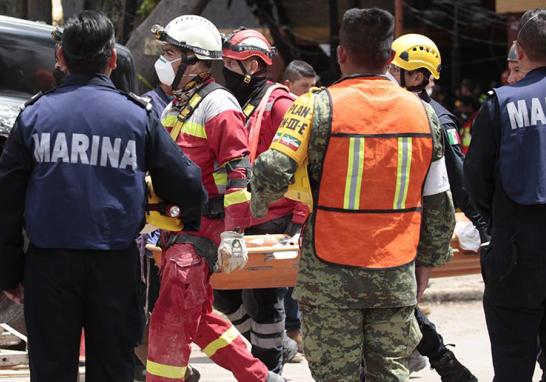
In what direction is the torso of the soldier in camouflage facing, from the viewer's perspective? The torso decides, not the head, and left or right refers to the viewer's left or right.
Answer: facing away from the viewer

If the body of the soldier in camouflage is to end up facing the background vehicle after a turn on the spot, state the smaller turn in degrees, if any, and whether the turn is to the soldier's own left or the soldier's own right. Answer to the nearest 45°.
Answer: approximately 45° to the soldier's own left

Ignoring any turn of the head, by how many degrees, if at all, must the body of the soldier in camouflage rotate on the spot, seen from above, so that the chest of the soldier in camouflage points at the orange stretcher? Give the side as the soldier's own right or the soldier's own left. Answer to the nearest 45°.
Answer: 0° — they already face it

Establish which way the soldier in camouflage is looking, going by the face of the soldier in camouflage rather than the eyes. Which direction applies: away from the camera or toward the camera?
away from the camera
